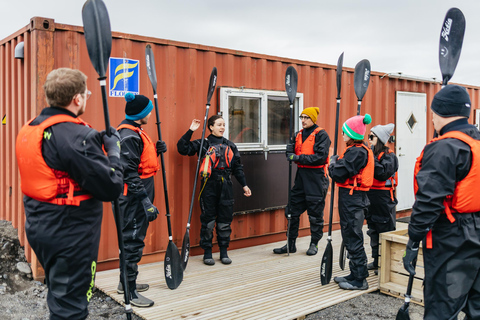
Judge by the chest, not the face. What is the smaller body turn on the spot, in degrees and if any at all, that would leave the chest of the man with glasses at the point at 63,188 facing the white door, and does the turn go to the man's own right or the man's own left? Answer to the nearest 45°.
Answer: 0° — they already face it

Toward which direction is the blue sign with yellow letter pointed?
toward the camera

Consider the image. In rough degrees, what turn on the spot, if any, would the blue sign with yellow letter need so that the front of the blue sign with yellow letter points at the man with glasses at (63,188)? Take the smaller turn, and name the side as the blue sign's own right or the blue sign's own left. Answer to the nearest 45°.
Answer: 0° — it already faces them

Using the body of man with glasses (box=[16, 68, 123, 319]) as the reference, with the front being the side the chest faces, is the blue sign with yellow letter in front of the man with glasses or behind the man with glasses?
in front

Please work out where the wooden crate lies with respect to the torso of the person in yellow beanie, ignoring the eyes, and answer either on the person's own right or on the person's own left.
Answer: on the person's own left

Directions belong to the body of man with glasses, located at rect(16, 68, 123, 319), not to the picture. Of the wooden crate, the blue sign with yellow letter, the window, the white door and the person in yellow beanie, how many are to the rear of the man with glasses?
0

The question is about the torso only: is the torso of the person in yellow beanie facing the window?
no

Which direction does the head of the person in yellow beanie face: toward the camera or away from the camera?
toward the camera

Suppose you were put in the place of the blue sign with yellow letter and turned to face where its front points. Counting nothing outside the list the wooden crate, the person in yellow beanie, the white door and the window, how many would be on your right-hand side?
0

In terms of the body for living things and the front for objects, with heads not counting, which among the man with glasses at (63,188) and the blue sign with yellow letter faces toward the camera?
the blue sign with yellow letter

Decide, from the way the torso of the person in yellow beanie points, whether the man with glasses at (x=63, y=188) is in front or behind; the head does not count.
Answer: in front

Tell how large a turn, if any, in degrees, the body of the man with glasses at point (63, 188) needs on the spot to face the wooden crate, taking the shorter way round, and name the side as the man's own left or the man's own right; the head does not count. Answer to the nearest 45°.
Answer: approximately 45° to the man's own right

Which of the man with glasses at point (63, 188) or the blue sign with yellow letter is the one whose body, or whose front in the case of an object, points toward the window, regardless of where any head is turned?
the man with glasses

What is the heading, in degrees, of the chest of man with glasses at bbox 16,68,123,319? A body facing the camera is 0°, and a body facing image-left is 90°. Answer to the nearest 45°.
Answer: approximately 225°

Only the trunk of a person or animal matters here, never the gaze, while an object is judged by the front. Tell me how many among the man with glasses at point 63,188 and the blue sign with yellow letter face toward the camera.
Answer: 1

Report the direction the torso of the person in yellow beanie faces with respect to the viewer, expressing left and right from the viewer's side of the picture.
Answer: facing the viewer and to the left of the viewer

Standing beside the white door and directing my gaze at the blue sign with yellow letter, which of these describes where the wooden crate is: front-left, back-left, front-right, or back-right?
front-left

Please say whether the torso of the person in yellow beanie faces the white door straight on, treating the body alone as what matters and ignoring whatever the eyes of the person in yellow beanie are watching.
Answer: no
